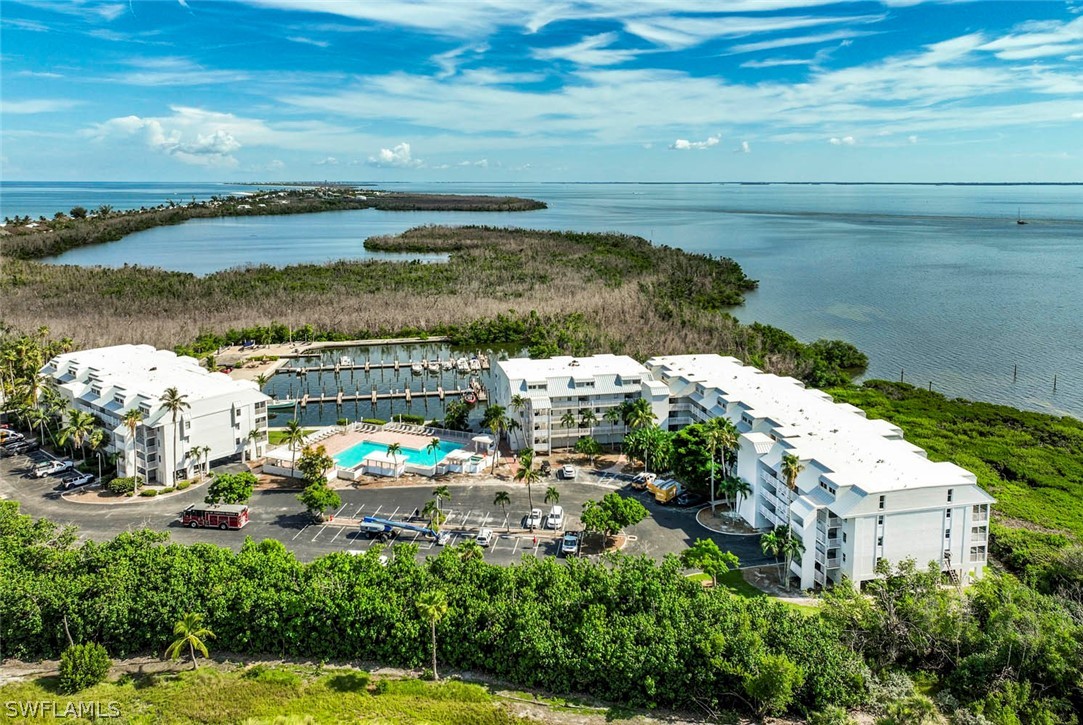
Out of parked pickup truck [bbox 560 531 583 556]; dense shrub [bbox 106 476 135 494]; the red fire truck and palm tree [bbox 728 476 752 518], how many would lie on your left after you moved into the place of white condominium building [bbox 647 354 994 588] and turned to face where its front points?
0

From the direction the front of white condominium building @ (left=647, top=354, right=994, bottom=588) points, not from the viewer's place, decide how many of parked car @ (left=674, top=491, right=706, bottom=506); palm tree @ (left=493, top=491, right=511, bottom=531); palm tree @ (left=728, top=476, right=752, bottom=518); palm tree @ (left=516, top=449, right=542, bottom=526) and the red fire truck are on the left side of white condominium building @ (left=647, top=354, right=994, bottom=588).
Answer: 0

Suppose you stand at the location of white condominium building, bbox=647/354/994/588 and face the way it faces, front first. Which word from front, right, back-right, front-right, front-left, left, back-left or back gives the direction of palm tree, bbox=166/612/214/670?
front

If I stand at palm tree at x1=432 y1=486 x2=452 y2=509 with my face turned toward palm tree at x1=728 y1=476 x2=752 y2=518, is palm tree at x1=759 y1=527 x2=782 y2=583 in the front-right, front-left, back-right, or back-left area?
front-right

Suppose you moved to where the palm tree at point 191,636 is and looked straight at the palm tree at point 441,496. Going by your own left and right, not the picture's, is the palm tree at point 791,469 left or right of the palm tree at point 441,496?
right

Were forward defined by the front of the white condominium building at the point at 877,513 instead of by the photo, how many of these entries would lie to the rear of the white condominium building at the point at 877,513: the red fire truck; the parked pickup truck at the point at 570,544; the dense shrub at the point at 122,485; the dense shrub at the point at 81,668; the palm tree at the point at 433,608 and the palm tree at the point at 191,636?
0

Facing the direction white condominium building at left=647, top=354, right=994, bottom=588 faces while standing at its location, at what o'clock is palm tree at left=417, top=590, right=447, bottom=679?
The palm tree is roughly at 12 o'clock from the white condominium building.

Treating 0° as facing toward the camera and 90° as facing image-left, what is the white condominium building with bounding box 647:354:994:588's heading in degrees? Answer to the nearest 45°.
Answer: approximately 45°

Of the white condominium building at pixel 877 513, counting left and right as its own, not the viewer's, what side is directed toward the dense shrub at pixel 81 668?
front

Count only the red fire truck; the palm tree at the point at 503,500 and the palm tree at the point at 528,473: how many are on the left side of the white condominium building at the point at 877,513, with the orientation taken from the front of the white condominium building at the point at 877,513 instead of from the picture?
0

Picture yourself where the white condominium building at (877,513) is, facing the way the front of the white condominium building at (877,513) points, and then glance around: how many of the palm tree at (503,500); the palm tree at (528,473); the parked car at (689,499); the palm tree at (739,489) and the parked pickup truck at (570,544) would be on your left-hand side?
0

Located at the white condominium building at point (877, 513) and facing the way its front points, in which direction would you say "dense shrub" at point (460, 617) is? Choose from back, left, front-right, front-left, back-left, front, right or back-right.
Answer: front
